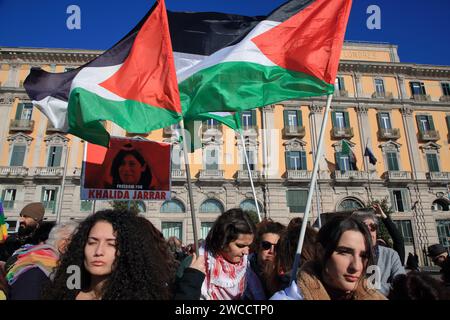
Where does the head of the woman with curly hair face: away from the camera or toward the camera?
toward the camera

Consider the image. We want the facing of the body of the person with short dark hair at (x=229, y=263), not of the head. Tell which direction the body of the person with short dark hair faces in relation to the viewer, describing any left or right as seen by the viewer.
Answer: facing the viewer and to the right of the viewer

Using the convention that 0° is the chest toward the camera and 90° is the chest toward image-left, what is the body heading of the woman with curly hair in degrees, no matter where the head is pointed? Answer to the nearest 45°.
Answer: approximately 45°

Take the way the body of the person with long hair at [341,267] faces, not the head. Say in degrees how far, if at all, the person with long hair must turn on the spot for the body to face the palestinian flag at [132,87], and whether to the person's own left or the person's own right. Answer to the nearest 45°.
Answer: approximately 135° to the person's own right

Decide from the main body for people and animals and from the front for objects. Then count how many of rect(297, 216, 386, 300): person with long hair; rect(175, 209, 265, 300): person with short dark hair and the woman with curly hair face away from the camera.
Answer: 0

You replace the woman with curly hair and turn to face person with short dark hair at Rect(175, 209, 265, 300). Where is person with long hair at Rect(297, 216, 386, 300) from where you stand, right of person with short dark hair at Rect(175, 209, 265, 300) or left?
right

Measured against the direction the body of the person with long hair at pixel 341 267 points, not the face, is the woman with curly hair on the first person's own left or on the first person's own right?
on the first person's own right

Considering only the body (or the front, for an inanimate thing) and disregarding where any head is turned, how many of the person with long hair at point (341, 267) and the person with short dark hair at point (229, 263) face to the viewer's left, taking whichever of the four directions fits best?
0

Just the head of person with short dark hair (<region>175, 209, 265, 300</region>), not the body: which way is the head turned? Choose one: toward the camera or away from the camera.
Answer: toward the camera
